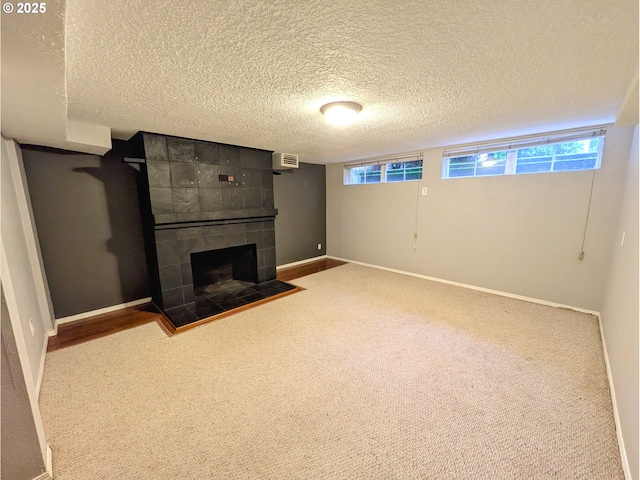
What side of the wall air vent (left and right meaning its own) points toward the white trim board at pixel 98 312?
right

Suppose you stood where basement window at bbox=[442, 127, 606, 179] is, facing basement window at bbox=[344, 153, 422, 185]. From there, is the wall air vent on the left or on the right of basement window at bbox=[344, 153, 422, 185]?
left

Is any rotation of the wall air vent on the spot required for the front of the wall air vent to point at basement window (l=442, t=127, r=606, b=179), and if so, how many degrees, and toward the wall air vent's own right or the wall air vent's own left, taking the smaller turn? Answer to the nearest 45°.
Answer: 0° — it already faces it

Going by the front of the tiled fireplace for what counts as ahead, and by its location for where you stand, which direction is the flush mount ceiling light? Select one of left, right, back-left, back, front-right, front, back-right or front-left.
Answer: front

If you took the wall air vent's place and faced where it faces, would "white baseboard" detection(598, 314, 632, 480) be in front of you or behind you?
in front

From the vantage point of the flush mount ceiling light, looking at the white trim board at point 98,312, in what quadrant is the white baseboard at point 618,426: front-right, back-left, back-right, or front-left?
back-left

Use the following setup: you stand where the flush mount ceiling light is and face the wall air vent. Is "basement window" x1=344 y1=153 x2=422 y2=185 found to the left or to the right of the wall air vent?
right

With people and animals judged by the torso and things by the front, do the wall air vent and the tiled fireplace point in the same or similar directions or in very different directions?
same or similar directions

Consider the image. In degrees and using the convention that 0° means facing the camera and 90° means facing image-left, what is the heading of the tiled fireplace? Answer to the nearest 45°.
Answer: approximately 315°

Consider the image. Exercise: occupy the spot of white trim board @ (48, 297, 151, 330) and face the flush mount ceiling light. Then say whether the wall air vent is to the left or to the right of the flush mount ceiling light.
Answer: left

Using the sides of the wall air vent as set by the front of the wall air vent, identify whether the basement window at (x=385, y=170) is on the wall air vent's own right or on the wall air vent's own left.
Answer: on the wall air vent's own left

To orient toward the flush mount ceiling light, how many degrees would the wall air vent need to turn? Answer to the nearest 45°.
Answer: approximately 45° to its right

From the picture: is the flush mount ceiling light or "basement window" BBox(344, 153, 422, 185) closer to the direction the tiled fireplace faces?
the flush mount ceiling light

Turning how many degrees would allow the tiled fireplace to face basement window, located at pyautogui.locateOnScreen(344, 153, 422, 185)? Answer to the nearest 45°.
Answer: approximately 45° to its left

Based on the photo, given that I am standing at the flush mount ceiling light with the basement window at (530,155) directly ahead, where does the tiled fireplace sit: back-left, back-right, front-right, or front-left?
back-left

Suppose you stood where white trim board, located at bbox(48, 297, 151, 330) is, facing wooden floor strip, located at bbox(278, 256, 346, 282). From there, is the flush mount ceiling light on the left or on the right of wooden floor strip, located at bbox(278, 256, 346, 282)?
right

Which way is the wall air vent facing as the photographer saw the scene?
facing the viewer and to the right of the viewer
